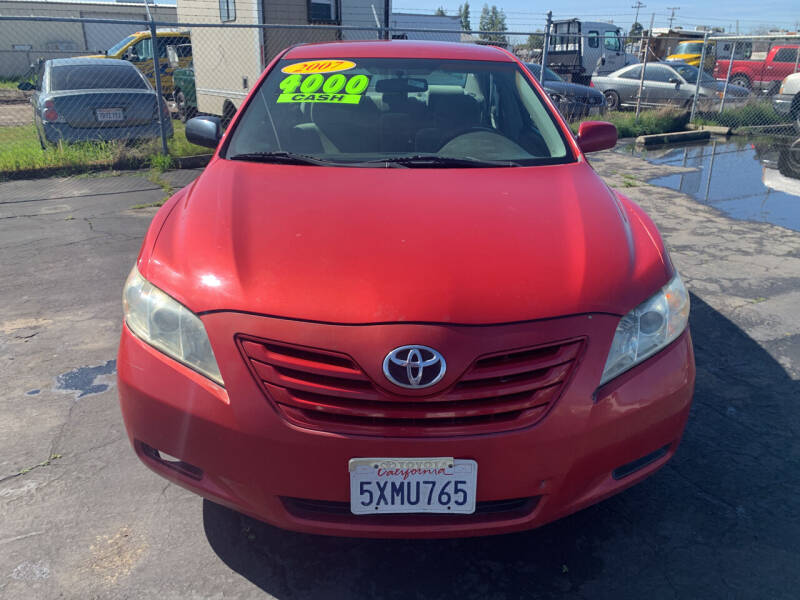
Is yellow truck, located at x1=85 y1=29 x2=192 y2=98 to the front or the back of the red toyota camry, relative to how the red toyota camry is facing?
to the back

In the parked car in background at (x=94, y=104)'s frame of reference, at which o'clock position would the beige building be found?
The beige building is roughly at 12 o'clock from the parked car in background.

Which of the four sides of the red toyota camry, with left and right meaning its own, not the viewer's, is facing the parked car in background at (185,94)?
back

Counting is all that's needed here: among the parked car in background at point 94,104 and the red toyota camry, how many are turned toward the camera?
1

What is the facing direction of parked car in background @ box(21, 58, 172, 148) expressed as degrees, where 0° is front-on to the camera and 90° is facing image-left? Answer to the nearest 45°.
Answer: approximately 180°

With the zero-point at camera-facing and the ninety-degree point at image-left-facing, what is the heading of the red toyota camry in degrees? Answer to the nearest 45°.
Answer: approximately 0°

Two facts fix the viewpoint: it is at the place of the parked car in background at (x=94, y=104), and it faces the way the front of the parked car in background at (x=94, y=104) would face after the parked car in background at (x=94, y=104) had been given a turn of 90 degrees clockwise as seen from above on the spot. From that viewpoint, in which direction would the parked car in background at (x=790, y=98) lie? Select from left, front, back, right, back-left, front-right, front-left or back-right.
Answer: front

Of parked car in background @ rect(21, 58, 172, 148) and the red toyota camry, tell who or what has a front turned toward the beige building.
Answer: the parked car in background

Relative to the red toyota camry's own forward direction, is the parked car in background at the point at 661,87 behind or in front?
behind

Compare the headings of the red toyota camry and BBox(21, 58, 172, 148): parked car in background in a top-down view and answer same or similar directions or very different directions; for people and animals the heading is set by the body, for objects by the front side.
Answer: very different directions
